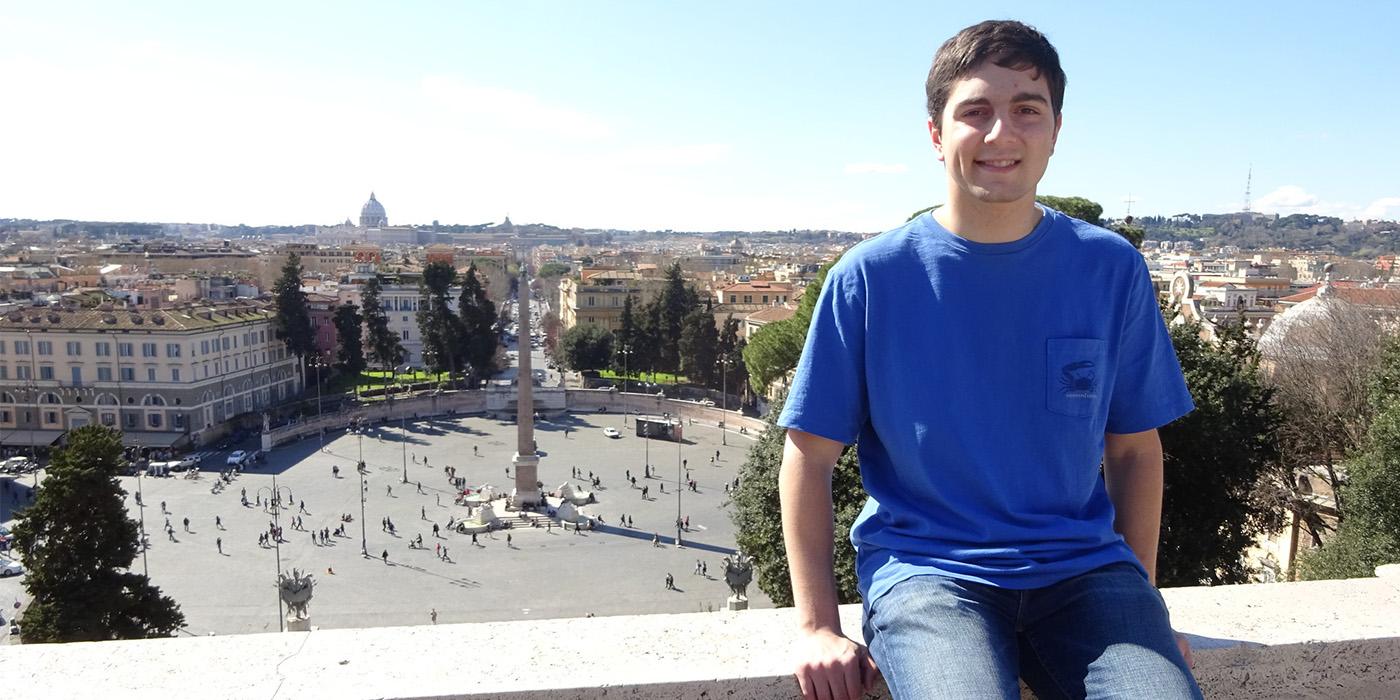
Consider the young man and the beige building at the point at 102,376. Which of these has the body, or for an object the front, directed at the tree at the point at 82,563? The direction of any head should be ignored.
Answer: the beige building

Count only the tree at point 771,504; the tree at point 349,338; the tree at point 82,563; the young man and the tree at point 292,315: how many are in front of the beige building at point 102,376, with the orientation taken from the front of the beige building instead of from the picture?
3

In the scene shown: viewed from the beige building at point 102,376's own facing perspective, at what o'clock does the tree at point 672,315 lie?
The tree is roughly at 9 o'clock from the beige building.

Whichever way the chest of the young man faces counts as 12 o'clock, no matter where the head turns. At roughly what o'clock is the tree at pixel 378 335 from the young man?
The tree is roughly at 5 o'clock from the young man.

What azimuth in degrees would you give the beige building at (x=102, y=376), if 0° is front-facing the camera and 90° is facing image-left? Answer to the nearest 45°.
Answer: approximately 0°

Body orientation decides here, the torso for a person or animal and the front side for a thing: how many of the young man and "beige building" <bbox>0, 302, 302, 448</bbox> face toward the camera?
2

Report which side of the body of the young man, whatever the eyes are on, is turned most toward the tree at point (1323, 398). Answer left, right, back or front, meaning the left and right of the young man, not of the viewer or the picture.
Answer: back

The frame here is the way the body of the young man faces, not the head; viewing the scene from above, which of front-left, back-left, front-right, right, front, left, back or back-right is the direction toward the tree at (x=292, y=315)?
back-right

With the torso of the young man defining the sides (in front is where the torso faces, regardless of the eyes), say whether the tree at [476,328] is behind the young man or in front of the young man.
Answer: behind

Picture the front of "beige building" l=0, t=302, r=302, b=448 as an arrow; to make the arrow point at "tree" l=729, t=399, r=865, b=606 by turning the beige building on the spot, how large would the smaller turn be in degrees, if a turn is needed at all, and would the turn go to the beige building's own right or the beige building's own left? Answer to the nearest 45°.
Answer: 0° — it already faces it

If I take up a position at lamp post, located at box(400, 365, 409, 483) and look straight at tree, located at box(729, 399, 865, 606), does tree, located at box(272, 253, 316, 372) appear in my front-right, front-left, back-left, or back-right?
back-right

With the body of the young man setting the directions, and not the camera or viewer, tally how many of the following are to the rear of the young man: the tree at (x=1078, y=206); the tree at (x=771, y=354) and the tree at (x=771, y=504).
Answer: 3

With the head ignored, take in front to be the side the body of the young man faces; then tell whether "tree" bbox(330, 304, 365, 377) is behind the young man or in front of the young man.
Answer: behind
